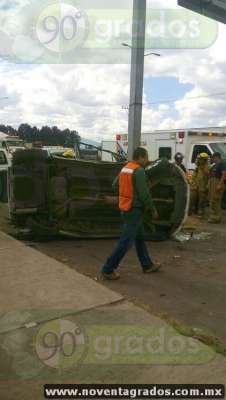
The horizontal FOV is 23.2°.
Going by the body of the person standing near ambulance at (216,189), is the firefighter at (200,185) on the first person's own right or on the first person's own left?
on the first person's own right

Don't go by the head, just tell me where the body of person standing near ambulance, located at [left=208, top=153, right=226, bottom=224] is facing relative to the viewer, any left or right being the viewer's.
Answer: facing to the left of the viewer

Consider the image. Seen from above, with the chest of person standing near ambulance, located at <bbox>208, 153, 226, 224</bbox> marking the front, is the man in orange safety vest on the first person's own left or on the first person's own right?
on the first person's own left

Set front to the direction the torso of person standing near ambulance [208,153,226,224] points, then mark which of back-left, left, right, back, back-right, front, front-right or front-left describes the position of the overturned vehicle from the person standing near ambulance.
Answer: front-left
